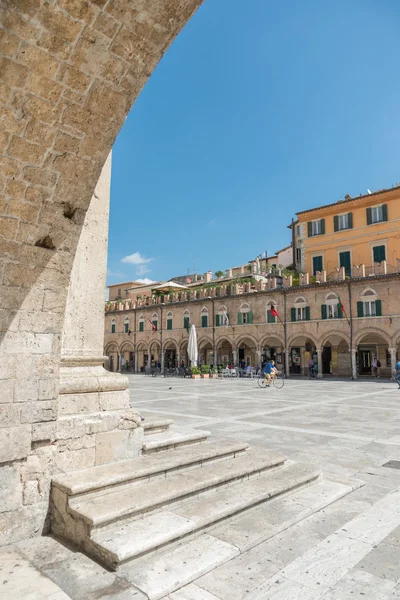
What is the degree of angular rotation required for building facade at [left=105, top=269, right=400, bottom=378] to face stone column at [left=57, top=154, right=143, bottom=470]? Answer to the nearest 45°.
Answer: approximately 45° to its left

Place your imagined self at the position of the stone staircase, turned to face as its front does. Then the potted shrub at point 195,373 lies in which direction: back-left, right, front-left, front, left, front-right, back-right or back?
back-left

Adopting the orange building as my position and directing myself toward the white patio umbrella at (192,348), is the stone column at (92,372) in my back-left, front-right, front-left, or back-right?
front-left

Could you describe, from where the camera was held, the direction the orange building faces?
facing the viewer and to the left of the viewer

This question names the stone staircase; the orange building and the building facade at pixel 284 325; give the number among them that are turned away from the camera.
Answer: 0

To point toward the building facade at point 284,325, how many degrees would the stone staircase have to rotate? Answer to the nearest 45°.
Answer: approximately 135° to its left

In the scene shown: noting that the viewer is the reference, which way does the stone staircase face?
facing the viewer and to the right of the viewer

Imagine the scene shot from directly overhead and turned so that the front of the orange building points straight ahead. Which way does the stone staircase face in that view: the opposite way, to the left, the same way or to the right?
to the left

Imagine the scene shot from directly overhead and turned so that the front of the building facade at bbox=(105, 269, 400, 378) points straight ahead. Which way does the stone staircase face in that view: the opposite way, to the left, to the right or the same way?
to the left

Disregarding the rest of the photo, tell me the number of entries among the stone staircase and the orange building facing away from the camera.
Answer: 0

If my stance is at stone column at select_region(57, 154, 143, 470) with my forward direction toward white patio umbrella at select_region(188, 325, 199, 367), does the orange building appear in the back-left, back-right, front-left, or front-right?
front-right
